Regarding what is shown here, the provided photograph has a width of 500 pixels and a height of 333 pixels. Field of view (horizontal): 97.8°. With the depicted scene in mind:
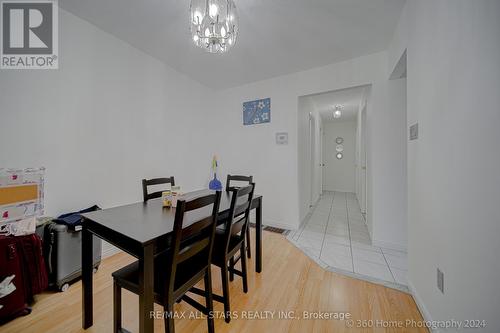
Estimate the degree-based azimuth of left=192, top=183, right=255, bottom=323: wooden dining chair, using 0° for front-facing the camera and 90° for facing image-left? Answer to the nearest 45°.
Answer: approximately 135°

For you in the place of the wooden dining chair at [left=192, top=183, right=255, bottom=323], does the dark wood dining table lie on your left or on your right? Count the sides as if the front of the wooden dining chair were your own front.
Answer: on your left

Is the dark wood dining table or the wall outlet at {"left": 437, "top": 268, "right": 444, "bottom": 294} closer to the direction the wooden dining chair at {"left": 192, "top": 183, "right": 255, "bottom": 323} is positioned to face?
the dark wood dining table

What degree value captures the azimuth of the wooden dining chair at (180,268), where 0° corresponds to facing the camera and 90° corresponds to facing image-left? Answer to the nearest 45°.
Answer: approximately 135°
